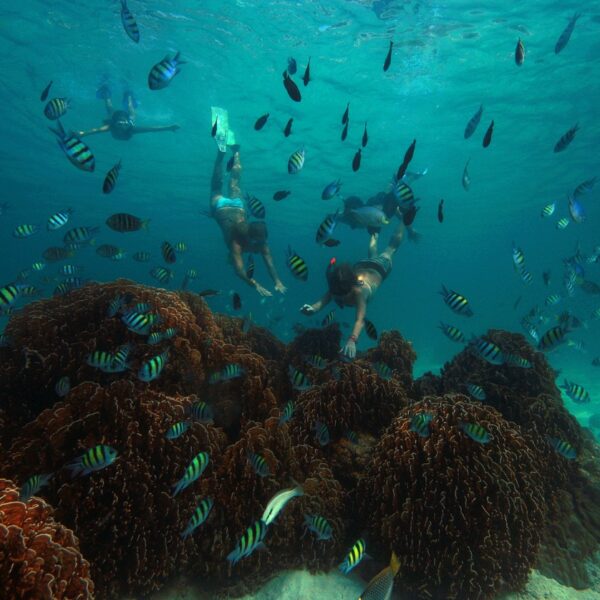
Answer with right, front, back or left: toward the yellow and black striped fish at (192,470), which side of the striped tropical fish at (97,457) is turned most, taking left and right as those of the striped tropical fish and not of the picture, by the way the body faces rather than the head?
front

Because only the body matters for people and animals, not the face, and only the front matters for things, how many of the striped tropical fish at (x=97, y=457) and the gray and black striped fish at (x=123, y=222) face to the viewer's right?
1

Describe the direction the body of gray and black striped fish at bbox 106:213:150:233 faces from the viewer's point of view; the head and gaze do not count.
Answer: to the viewer's left

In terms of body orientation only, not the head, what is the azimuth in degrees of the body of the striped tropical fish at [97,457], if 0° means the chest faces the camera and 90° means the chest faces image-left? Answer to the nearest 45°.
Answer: approximately 270°

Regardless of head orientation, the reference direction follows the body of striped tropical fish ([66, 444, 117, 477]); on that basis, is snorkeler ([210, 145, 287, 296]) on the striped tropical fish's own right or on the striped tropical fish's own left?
on the striped tropical fish's own left

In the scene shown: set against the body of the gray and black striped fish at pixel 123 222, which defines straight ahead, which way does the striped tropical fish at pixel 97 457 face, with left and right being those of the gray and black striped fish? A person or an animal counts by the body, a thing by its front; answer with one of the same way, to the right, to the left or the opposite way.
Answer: the opposite way

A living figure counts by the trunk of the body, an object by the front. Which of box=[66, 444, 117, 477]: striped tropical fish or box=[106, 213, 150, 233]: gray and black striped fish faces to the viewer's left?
the gray and black striped fish
